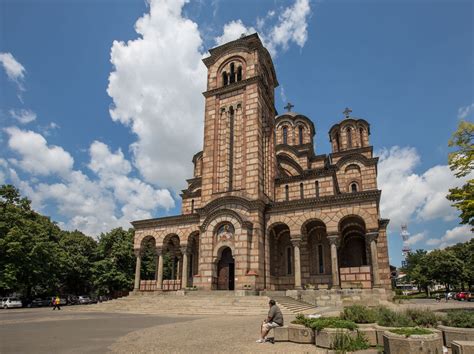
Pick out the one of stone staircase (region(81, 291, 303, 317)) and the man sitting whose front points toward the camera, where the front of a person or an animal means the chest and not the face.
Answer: the stone staircase

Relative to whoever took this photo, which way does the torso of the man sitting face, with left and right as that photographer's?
facing to the left of the viewer

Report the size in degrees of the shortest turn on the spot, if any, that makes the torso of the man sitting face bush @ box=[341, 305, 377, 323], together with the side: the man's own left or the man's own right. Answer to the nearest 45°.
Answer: approximately 180°

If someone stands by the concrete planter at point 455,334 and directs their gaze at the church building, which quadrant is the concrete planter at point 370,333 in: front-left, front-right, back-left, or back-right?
front-left

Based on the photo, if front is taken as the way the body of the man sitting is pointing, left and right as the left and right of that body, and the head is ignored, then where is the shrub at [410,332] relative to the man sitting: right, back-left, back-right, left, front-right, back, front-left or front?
back-left

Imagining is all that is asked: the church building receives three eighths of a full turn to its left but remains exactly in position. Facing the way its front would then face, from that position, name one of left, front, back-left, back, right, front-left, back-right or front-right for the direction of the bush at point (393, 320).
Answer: right

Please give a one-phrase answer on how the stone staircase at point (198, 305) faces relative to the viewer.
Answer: facing the viewer

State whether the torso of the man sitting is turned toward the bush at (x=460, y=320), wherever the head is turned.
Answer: no

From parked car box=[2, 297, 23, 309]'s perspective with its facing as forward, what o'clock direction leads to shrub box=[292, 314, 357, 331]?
The shrub is roughly at 1 o'clock from the parked car.

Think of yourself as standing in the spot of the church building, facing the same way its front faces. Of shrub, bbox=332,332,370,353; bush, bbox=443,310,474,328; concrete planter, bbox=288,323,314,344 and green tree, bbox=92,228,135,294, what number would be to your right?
1

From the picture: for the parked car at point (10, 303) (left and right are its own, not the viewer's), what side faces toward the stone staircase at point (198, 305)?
front

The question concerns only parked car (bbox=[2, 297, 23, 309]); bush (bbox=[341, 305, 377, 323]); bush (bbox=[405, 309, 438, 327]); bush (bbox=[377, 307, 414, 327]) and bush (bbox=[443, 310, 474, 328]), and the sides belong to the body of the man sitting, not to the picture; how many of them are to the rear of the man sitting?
4
